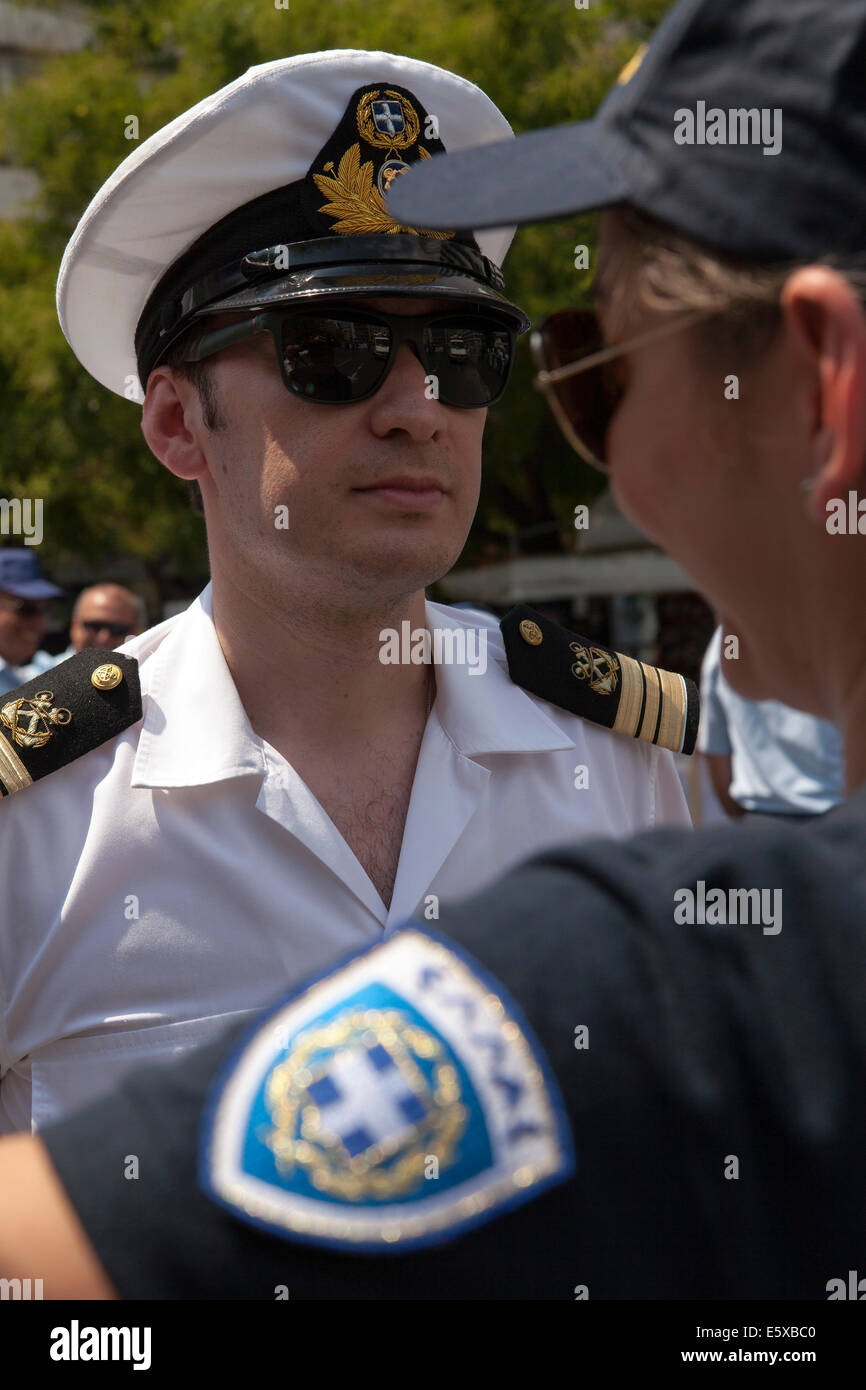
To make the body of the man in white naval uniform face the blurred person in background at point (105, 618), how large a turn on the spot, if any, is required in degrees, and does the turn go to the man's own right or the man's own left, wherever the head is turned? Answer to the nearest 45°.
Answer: approximately 135° to the man's own left

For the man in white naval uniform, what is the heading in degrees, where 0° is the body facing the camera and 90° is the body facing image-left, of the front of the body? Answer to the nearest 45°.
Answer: approximately 315°

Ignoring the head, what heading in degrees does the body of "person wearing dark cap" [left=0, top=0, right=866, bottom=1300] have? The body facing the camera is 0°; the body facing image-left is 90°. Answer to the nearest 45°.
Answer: approximately 135°

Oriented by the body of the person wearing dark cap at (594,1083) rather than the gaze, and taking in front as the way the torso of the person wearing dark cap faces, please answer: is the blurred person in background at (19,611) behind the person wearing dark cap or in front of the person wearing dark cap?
in front

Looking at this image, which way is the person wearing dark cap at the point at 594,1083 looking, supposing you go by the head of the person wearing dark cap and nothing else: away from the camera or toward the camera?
away from the camera

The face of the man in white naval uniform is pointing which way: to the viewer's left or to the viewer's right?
to the viewer's right

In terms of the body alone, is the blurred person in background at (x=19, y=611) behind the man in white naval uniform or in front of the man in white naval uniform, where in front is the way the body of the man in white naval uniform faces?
behind
